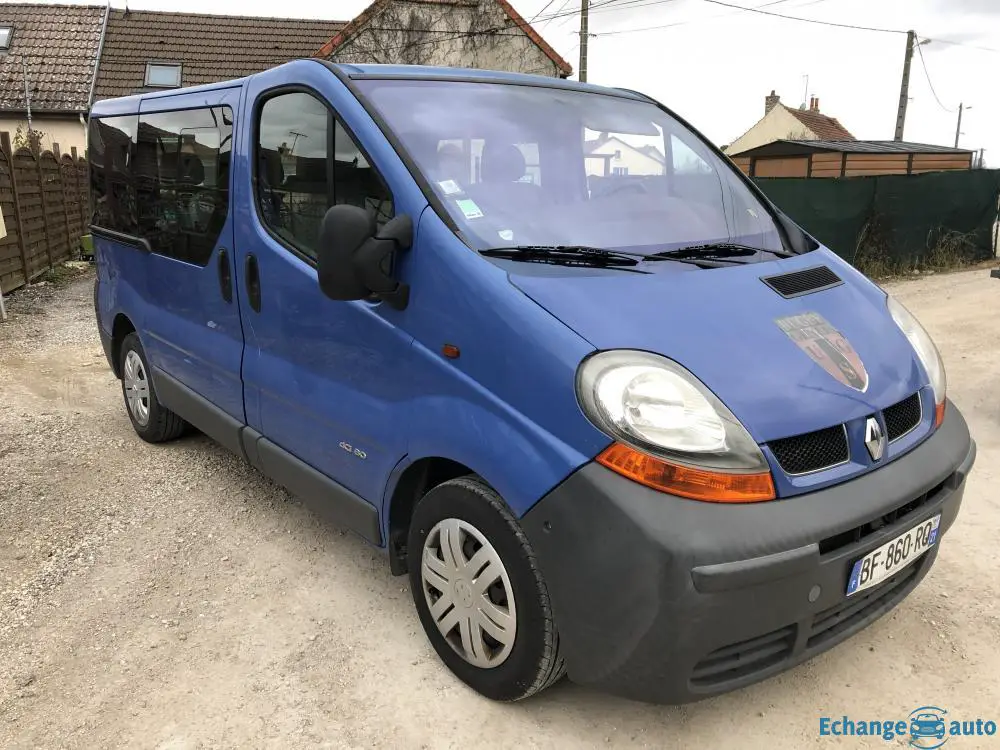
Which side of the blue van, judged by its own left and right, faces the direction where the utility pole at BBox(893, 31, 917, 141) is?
left

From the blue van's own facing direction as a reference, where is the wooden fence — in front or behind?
behind

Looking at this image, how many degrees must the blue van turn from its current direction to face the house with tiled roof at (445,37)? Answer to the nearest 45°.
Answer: approximately 135° to its left

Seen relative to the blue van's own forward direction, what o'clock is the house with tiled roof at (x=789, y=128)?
The house with tiled roof is roughly at 8 o'clock from the blue van.

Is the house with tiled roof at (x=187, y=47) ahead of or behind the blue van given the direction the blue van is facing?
behind

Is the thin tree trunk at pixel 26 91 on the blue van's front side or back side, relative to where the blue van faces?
on the back side

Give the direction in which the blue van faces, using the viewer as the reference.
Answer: facing the viewer and to the right of the viewer

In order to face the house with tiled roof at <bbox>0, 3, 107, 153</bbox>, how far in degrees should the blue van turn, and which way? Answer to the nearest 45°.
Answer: approximately 180°
